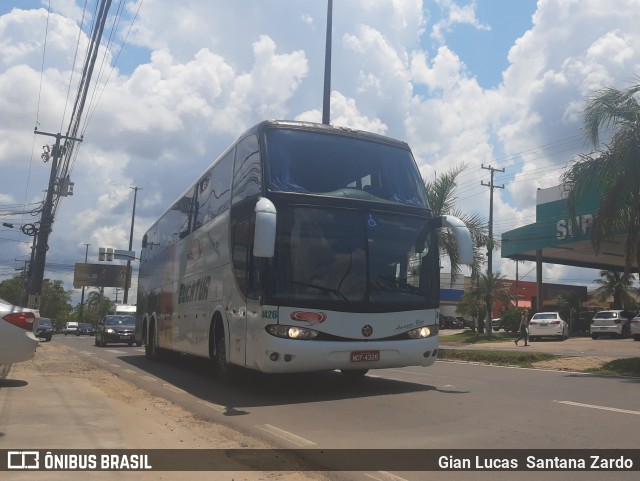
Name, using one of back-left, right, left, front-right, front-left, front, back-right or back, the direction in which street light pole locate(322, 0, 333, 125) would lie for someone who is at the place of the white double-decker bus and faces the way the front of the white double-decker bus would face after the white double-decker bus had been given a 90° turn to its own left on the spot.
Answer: front-left

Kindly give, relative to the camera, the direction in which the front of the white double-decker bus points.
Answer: facing the viewer and to the right of the viewer

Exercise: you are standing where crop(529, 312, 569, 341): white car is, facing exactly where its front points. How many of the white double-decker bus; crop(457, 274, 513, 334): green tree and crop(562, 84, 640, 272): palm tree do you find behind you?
2

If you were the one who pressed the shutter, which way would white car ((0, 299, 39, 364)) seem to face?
facing to the left of the viewer

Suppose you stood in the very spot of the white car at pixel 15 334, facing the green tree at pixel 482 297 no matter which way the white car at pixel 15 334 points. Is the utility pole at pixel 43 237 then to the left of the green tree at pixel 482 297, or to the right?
left

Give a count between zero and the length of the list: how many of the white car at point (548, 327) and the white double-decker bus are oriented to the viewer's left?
0

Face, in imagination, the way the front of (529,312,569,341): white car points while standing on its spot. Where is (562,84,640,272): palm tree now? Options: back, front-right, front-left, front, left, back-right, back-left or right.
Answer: back

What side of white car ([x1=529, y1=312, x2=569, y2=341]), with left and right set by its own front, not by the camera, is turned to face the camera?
back

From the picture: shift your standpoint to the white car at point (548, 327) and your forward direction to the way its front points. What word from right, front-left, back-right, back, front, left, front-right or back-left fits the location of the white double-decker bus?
back
